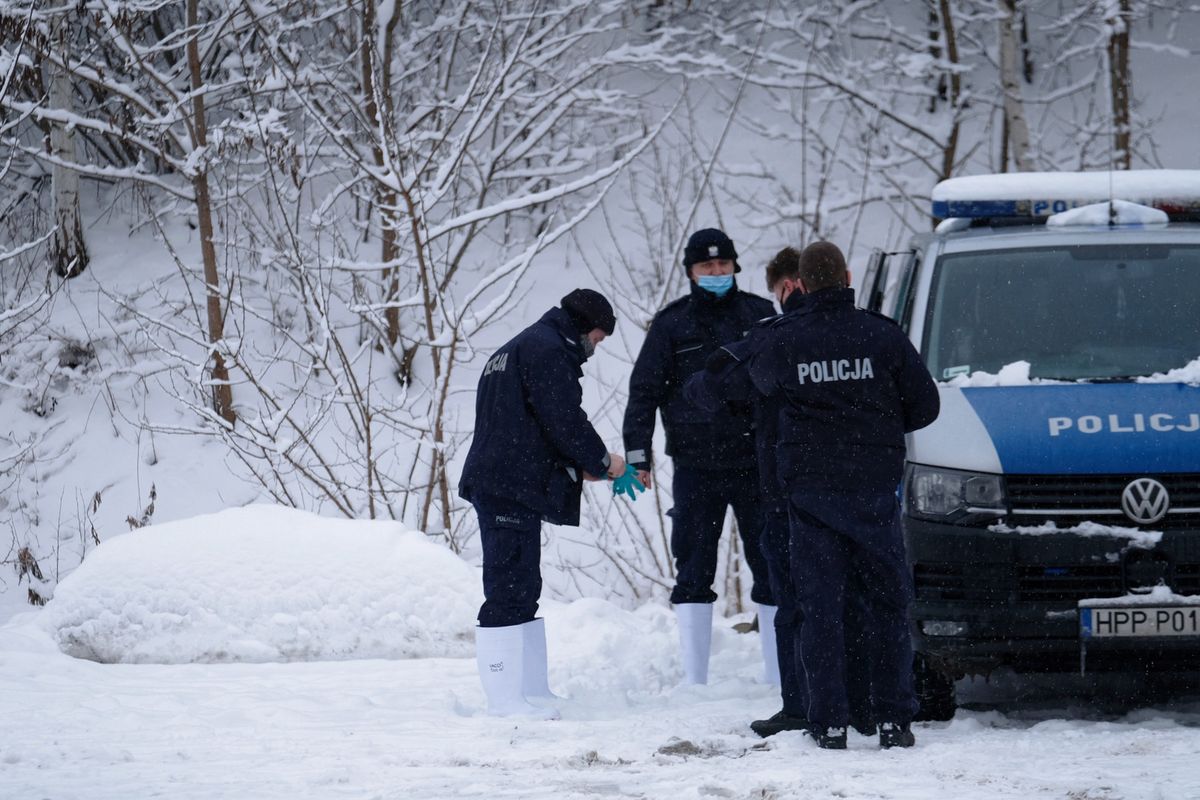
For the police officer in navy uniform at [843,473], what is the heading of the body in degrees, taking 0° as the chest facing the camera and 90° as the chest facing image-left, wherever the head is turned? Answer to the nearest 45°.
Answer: approximately 180°

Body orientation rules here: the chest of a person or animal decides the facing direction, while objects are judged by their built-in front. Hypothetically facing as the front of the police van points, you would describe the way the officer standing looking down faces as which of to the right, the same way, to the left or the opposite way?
to the left

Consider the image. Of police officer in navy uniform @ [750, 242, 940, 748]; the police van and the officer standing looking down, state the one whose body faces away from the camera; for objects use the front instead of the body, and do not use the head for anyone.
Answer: the police officer in navy uniform

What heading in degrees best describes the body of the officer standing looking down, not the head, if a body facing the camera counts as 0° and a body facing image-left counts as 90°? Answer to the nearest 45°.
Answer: approximately 270°

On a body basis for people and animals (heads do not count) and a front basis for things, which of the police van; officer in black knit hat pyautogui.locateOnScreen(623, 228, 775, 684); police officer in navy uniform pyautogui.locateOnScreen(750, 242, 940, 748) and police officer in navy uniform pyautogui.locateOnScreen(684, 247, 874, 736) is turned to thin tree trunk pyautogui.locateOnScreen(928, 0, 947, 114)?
police officer in navy uniform pyautogui.locateOnScreen(750, 242, 940, 748)

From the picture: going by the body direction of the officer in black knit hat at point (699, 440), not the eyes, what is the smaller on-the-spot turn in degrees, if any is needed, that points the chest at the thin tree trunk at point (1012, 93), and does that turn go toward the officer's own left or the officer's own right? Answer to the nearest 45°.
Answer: approximately 180°

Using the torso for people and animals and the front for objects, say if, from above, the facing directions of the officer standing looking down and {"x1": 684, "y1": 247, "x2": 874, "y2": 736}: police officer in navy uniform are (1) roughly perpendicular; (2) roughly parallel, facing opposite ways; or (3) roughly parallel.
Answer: roughly perpendicular

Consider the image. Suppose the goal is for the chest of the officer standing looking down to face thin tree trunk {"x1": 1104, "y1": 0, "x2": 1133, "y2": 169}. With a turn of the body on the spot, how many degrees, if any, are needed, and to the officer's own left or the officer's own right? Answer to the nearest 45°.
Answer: approximately 45° to the officer's own left

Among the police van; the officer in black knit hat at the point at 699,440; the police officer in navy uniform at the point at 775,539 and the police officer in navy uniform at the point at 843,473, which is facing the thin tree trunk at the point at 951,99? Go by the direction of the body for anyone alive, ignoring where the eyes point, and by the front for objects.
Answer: the police officer in navy uniform at the point at 843,473
